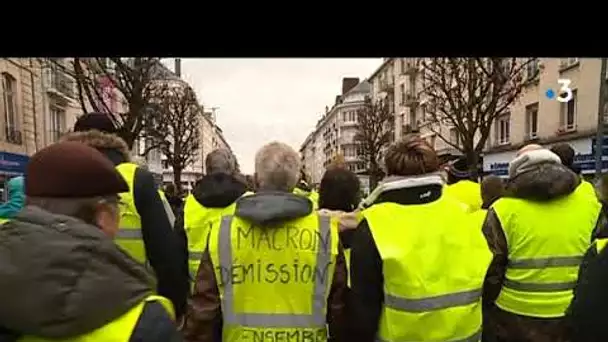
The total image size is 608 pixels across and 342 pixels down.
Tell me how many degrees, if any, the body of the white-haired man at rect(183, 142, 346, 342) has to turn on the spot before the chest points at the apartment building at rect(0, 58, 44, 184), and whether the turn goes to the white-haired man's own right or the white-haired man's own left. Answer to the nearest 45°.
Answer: approximately 45° to the white-haired man's own left

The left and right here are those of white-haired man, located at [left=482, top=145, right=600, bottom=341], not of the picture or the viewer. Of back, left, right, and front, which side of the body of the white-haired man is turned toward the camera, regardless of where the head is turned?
back

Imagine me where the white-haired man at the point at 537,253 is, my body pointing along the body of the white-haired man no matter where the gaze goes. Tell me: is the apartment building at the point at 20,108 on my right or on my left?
on my left

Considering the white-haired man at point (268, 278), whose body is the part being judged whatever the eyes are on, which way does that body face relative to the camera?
away from the camera

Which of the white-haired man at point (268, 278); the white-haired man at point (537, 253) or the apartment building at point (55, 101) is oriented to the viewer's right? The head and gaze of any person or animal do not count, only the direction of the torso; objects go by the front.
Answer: the apartment building

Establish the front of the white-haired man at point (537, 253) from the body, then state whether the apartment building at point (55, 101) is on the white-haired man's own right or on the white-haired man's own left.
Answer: on the white-haired man's own left

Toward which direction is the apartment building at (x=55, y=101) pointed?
to the viewer's right

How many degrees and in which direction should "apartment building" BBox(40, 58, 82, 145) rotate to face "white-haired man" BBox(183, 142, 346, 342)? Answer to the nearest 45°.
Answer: approximately 90° to its right

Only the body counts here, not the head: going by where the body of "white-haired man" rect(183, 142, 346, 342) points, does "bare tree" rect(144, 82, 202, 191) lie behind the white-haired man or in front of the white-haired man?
in front

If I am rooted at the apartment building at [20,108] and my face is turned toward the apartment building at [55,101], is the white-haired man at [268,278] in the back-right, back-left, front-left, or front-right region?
back-right

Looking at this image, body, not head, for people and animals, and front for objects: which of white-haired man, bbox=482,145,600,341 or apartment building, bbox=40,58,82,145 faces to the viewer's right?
the apartment building

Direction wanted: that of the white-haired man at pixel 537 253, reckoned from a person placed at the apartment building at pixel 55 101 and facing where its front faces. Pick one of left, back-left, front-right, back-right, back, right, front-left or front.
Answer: right

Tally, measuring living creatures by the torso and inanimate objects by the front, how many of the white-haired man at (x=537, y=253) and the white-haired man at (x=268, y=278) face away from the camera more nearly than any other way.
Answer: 2

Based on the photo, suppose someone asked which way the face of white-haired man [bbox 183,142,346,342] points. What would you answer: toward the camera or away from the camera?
away from the camera
